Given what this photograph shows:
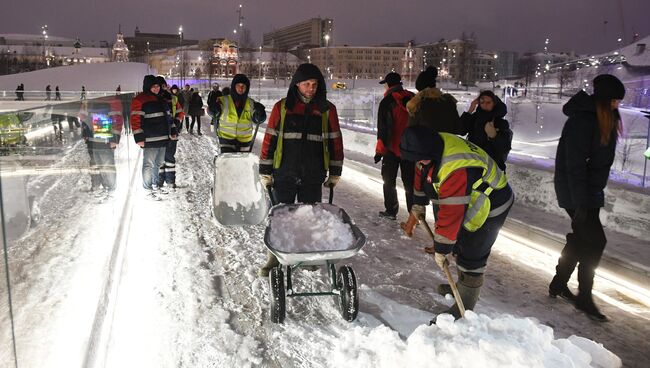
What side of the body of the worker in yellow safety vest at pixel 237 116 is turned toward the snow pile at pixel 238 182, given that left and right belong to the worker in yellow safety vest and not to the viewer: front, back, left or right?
front

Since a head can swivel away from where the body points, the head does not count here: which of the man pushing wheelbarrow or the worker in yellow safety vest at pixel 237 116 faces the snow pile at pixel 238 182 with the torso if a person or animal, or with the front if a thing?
the worker in yellow safety vest

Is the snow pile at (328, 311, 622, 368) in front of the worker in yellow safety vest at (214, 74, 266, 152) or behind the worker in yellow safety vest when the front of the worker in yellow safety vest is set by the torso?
in front

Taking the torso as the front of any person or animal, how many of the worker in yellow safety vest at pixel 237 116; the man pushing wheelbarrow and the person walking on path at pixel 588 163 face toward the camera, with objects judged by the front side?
2

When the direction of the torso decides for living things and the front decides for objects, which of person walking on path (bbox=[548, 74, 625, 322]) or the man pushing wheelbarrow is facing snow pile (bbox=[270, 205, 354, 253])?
the man pushing wheelbarrow

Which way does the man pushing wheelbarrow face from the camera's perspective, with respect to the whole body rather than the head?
toward the camera

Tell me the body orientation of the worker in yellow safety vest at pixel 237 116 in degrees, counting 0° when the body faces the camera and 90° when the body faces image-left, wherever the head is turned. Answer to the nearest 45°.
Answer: approximately 0°
